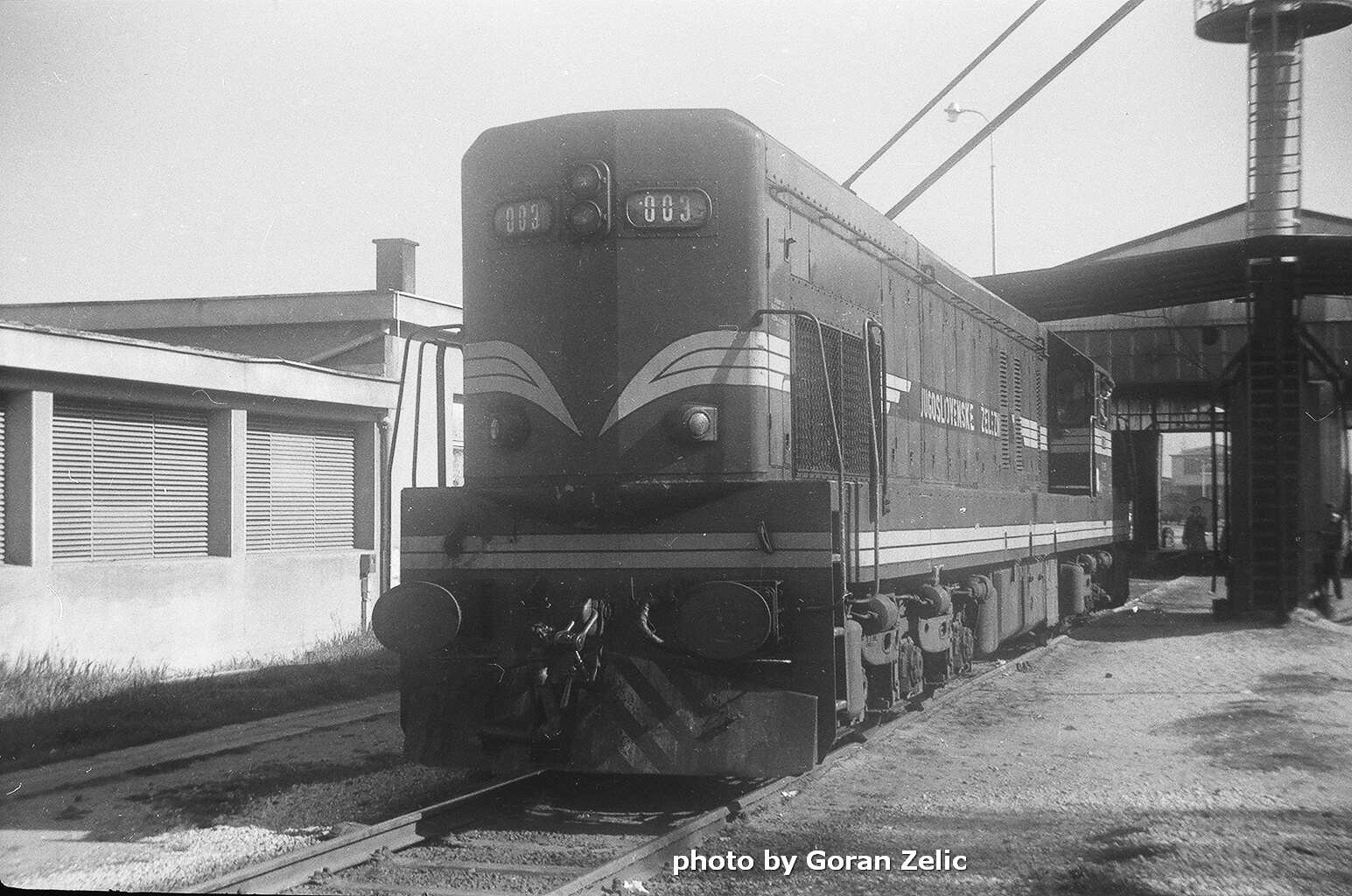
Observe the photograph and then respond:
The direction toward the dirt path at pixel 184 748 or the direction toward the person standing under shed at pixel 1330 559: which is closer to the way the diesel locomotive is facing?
the dirt path

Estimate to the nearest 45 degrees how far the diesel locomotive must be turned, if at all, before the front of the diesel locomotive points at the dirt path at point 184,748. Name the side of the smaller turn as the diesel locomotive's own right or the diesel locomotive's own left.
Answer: approximately 90° to the diesel locomotive's own right

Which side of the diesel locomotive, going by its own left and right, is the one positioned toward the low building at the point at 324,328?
right

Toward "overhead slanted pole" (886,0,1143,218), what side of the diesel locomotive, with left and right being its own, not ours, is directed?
back

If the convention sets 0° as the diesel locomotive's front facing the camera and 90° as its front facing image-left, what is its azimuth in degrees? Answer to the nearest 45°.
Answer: approximately 45°

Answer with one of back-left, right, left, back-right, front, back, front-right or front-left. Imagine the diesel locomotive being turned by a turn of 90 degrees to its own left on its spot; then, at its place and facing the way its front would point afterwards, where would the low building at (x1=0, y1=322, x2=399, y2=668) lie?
back

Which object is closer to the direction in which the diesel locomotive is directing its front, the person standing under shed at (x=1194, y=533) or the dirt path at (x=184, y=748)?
the dirt path

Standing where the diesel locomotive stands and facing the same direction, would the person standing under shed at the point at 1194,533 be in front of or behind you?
behind

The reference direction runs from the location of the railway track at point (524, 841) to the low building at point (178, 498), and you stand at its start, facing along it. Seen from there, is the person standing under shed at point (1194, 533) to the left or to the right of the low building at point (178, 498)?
right

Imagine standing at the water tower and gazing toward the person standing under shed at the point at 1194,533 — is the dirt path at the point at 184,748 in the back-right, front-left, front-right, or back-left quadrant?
back-left
